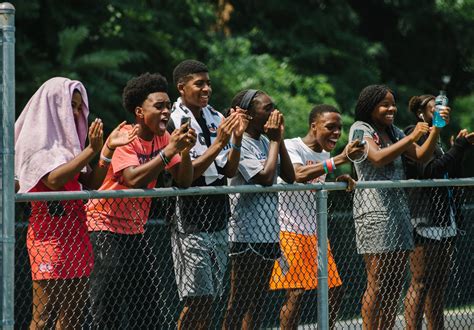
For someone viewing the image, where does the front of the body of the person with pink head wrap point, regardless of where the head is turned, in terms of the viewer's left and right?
facing the viewer and to the right of the viewer
